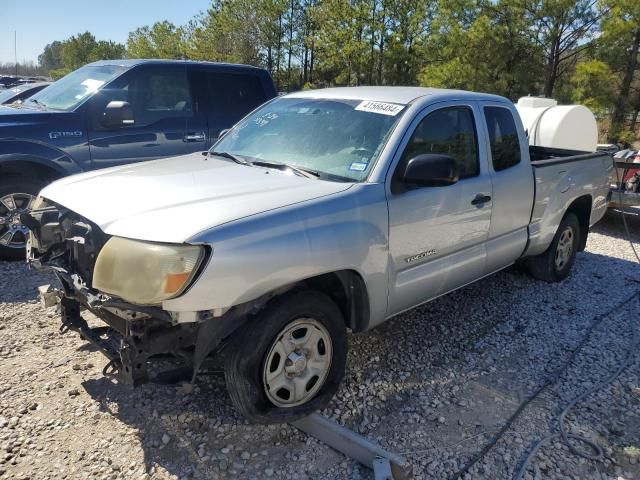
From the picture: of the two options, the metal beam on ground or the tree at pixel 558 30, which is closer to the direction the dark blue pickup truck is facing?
the metal beam on ground

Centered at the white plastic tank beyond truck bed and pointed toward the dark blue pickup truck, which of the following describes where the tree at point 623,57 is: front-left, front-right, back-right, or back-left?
back-right

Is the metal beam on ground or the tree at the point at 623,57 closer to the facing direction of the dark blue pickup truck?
the metal beam on ground

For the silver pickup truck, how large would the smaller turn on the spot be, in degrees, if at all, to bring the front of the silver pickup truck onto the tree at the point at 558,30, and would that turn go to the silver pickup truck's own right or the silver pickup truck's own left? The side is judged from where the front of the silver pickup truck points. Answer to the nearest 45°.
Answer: approximately 180°

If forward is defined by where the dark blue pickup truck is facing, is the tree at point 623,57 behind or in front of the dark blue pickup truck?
behind

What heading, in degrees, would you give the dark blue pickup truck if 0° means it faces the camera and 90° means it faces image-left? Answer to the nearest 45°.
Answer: approximately 45°

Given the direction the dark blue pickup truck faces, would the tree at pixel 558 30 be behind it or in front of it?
behind

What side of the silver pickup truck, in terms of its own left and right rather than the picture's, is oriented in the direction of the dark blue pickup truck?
right

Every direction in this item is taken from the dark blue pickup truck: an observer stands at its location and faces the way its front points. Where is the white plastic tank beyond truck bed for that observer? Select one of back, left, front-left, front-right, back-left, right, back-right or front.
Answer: back-left

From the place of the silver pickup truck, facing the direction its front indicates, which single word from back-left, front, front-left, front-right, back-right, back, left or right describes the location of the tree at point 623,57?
back

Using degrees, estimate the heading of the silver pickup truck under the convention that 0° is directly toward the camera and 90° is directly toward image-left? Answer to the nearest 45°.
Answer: approximately 45°
